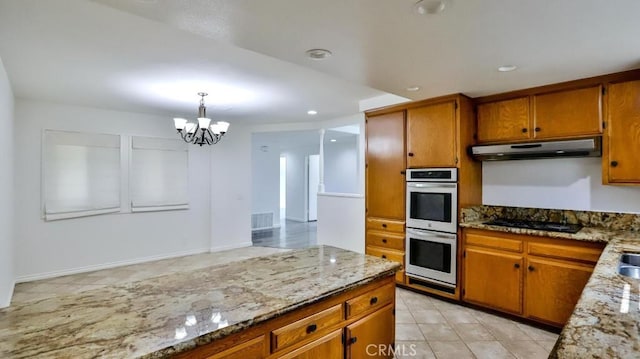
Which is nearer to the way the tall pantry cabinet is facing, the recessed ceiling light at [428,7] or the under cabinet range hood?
the recessed ceiling light

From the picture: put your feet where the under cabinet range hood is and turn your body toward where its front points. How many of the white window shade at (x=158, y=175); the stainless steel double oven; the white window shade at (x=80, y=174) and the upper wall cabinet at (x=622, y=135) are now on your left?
1

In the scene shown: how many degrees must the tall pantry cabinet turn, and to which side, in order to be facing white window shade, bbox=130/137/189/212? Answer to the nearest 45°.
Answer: approximately 45° to its right

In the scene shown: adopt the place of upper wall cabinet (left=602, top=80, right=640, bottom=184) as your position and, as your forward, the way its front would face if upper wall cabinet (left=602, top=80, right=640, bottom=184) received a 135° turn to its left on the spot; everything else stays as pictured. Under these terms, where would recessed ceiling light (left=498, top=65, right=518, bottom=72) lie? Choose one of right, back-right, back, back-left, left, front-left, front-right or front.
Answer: back

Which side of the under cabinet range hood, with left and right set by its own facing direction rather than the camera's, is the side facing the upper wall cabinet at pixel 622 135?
left

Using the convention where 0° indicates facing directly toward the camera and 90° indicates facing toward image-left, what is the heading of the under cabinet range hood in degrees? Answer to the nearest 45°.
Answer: approximately 0°

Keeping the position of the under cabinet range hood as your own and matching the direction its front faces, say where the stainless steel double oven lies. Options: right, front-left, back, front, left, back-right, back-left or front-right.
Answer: right

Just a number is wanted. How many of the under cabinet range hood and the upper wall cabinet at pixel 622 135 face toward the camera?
2

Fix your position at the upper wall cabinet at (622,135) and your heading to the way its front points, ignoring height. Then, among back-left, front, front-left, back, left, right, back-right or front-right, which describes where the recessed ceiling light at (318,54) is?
front-right
